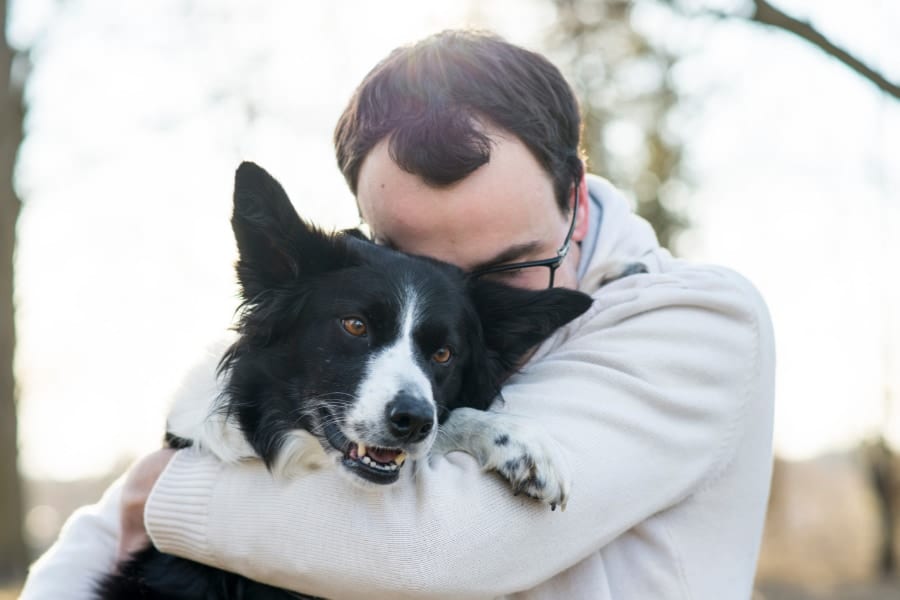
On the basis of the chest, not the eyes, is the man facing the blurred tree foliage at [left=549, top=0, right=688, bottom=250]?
no

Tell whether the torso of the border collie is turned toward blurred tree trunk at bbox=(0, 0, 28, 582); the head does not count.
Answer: no

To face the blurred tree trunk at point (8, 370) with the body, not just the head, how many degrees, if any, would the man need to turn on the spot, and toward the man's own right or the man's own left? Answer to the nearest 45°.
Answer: approximately 90° to the man's own right

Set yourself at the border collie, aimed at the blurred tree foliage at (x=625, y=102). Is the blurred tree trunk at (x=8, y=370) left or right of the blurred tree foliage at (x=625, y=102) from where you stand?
left

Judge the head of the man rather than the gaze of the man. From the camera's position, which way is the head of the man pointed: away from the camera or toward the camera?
toward the camera

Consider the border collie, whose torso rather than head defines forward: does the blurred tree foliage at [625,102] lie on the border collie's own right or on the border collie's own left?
on the border collie's own left

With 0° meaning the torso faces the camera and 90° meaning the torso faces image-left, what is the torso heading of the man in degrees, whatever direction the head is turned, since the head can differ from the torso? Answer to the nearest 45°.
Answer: approximately 45°
